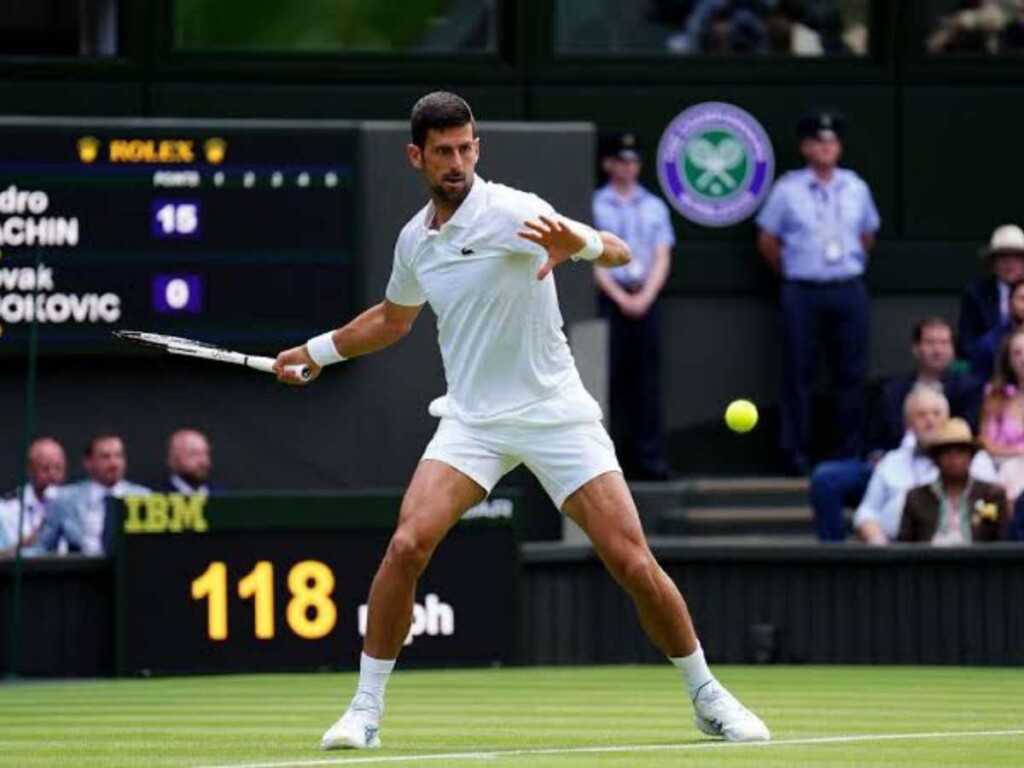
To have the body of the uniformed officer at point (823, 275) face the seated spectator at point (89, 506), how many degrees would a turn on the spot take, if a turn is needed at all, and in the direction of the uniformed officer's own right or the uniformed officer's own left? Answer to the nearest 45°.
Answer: approximately 45° to the uniformed officer's own right

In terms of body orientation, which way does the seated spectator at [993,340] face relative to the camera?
toward the camera

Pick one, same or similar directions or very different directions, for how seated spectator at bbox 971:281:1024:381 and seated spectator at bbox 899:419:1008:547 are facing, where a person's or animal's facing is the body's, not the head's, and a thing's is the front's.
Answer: same or similar directions

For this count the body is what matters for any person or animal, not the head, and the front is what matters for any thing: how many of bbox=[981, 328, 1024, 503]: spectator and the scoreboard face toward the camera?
2

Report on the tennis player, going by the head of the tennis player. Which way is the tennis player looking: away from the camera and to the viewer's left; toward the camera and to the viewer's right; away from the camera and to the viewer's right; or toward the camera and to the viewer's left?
toward the camera and to the viewer's right

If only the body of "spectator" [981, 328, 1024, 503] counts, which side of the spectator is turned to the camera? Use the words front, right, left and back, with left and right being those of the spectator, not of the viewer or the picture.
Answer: front

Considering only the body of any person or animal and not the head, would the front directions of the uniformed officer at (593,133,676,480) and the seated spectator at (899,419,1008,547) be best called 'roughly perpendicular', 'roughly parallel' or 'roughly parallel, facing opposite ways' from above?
roughly parallel

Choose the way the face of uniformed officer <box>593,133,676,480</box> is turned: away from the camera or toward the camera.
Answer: toward the camera

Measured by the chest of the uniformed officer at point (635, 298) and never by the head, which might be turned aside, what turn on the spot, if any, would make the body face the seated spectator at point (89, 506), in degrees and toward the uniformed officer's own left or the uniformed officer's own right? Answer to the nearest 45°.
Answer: approximately 45° to the uniformed officer's own right

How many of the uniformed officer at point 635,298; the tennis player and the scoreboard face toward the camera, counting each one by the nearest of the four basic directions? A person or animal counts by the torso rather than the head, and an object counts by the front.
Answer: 3

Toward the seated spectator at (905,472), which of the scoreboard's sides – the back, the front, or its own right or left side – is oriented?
left

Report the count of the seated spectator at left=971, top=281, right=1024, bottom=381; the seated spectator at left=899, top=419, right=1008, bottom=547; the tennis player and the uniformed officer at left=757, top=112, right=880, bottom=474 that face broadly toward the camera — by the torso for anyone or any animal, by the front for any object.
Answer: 4

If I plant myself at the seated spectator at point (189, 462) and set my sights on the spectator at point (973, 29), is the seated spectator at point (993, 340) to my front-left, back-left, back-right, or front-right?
front-right

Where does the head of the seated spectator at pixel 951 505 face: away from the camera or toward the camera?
toward the camera
